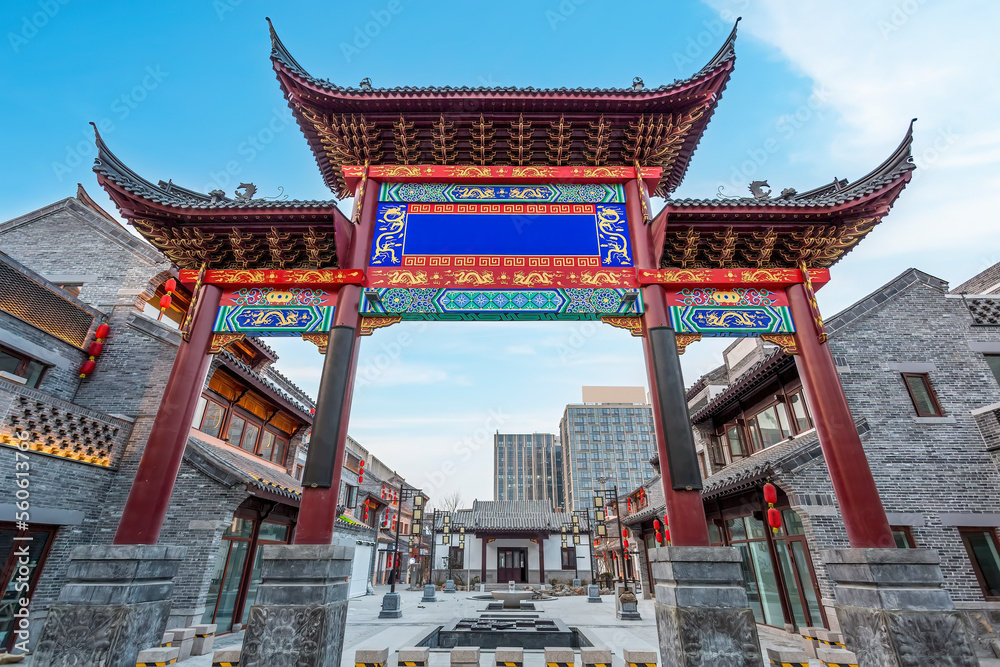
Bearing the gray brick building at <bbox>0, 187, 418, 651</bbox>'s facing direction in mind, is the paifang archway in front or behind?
in front

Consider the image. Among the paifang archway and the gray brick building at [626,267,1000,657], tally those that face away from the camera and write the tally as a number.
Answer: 0

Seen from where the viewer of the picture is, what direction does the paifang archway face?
facing the viewer

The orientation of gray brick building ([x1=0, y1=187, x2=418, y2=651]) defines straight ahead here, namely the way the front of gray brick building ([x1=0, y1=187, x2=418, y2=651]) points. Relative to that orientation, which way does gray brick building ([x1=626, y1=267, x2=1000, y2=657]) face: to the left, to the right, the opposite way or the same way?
the opposite way

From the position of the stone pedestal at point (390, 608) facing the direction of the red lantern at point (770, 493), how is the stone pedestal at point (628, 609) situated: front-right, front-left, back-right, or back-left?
front-left

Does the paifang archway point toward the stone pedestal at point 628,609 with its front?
no

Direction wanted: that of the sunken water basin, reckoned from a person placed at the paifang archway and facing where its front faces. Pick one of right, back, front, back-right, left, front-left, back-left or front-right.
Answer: back

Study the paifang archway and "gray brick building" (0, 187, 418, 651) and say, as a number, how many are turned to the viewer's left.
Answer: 0

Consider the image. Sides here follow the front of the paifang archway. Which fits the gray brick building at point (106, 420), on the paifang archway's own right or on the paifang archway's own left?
on the paifang archway's own right

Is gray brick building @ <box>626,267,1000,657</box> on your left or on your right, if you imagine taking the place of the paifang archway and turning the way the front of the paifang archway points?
on your left

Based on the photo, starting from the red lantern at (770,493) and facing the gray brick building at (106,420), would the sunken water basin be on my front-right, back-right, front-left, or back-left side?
front-right

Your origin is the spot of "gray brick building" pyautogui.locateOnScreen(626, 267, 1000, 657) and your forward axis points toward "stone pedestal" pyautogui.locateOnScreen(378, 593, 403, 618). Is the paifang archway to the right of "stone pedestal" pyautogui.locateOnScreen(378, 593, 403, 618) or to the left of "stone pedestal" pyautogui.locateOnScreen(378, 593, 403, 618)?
left

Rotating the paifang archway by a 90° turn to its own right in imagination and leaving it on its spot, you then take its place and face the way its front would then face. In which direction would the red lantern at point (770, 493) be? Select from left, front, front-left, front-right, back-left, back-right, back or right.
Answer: back-right

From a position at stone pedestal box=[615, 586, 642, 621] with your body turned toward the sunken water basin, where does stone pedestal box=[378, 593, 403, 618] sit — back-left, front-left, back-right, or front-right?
front-right

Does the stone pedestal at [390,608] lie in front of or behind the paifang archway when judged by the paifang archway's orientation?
behind

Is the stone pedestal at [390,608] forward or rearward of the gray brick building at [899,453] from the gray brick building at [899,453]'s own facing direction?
forward

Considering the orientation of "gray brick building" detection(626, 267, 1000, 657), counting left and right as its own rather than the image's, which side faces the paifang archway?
front

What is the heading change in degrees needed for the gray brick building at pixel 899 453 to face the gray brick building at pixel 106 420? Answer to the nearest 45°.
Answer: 0° — it already faces it

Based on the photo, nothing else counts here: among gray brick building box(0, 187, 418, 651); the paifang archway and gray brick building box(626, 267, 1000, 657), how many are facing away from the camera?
0

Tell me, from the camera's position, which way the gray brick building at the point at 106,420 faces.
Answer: facing the viewer and to the right of the viewer
